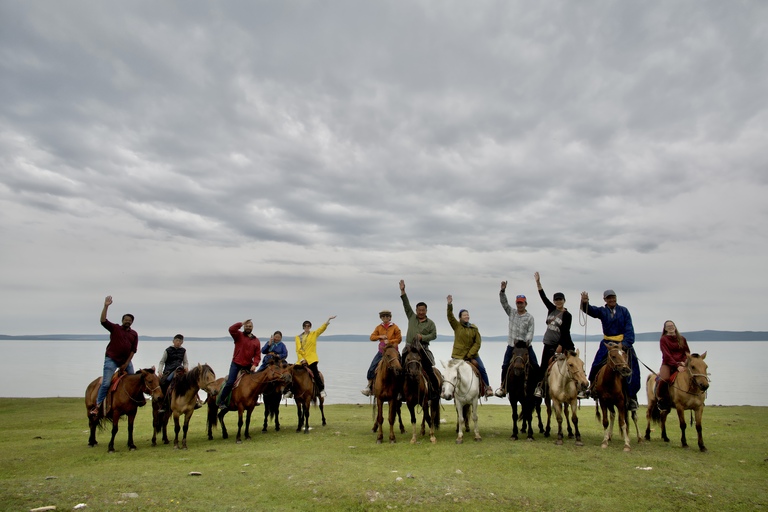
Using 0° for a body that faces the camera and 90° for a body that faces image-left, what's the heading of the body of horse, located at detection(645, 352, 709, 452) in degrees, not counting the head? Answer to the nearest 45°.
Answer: approximately 315°

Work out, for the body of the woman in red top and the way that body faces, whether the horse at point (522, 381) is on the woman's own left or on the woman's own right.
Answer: on the woman's own right

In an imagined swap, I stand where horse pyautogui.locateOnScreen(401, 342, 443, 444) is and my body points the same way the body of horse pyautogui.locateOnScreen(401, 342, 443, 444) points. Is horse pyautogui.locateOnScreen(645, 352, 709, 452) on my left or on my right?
on my left

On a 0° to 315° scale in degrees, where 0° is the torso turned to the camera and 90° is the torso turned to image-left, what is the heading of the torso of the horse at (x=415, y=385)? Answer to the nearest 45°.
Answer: approximately 0°

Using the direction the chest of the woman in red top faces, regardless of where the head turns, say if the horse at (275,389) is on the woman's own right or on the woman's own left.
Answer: on the woman's own right

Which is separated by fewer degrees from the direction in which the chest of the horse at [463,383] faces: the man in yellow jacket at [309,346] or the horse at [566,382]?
the horse

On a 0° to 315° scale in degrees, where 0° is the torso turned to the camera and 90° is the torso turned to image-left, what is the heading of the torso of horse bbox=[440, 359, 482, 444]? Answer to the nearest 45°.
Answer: approximately 0°

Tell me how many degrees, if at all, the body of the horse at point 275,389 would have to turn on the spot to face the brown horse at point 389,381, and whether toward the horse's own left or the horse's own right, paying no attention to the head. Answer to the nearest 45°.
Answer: approximately 45° to the horse's own left
